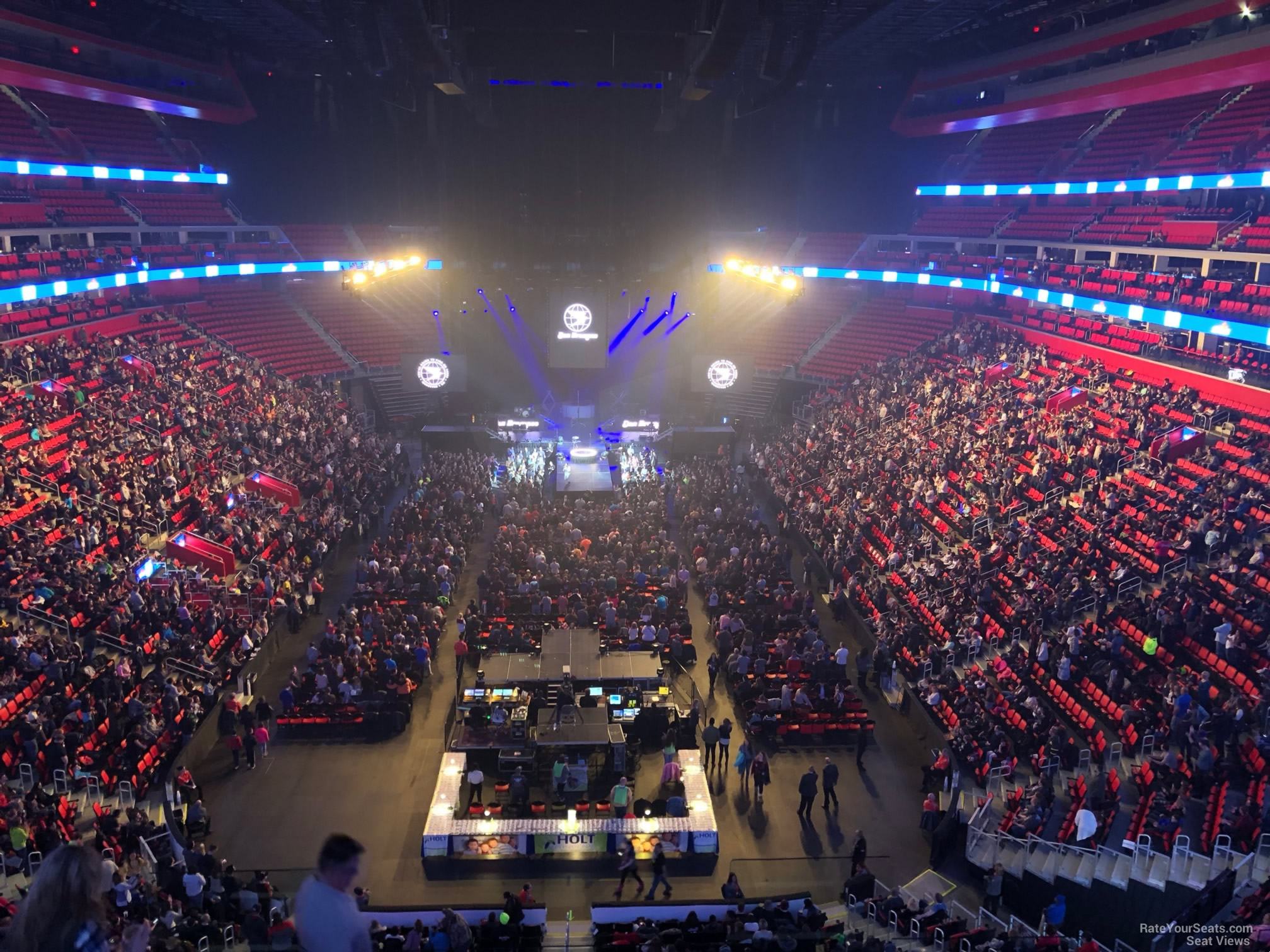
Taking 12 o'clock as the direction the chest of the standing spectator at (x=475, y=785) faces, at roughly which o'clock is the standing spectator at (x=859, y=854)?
the standing spectator at (x=859, y=854) is roughly at 4 o'clock from the standing spectator at (x=475, y=785).

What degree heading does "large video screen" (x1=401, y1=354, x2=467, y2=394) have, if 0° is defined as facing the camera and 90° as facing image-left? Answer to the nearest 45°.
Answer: approximately 0°

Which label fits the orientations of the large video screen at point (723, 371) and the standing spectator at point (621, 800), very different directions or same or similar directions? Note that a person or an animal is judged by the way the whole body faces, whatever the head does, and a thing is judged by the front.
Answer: very different directions

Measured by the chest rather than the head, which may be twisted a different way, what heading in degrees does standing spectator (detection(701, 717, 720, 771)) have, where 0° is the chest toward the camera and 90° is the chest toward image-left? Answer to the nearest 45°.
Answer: approximately 180°

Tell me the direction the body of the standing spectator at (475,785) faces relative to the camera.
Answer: away from the camera

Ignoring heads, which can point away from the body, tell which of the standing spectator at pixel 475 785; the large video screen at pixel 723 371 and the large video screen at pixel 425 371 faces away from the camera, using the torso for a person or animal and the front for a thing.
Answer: the standing spectator

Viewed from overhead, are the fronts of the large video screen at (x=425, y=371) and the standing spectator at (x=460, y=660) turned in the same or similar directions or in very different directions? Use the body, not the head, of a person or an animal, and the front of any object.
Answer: very different directions

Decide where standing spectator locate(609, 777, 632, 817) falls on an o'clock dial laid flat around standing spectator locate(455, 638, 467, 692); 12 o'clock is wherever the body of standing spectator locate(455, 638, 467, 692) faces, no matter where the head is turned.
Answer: standing spectator locate(609, 777, 632, 817) is roughly at 5 o'clock from standing spectator locate(455, 638, 467, 692).

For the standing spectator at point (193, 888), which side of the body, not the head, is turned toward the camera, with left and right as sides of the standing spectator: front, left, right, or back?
back

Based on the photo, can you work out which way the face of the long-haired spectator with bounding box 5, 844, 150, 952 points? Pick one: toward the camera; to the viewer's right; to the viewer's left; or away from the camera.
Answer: away from the camera

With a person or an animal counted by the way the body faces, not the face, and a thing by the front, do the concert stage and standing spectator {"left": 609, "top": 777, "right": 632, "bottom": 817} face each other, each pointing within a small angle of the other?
yes

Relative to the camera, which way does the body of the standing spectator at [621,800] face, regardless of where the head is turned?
away from the camera
